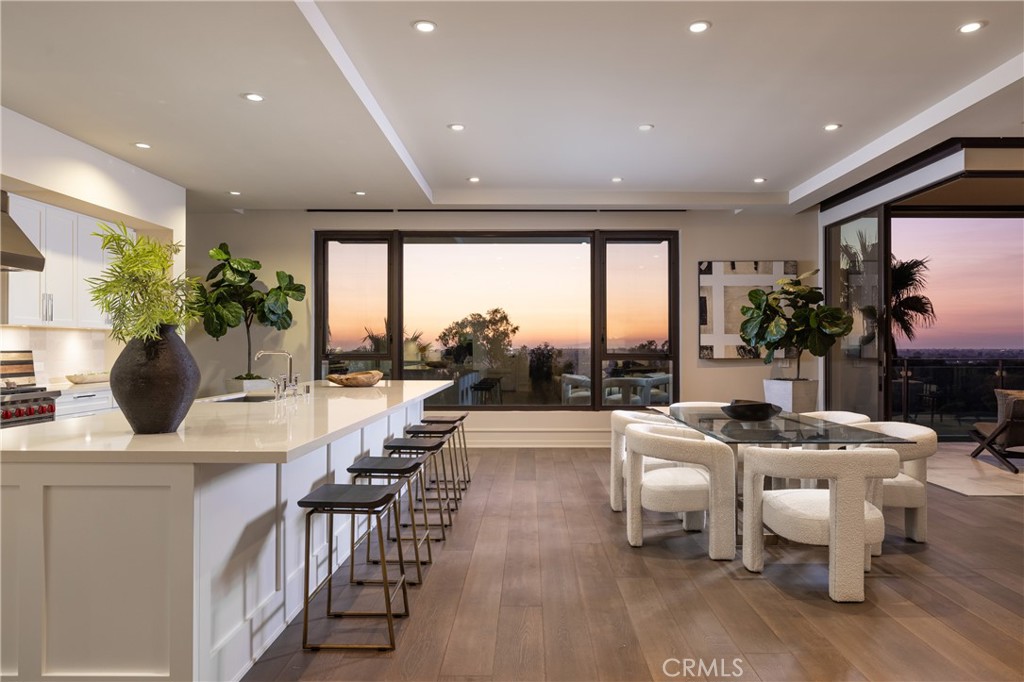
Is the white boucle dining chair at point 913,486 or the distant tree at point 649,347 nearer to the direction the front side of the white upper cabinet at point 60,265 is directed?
the white boucle dining chair

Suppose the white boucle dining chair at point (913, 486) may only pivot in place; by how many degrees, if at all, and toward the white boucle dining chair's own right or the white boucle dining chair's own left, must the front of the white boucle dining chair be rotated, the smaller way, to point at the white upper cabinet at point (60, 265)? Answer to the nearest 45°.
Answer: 0° — it already faces it

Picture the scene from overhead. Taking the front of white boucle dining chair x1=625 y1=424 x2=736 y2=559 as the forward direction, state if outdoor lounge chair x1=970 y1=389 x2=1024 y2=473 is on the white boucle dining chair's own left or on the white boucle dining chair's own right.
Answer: on the white boucle dining chair's own left

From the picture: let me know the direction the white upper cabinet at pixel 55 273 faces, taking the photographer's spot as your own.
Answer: facing the viewer and to the right of the viewer

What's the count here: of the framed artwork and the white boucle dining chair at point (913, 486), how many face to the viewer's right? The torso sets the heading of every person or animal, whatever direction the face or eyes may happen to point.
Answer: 0

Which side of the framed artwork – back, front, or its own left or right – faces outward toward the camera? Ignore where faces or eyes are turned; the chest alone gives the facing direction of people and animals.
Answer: front

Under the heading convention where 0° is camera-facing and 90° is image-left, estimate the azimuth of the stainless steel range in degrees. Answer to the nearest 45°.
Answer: approximately 315°

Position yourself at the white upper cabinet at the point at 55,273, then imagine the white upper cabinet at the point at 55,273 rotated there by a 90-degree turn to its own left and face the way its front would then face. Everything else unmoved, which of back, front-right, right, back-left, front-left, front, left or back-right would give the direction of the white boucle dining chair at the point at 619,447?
right

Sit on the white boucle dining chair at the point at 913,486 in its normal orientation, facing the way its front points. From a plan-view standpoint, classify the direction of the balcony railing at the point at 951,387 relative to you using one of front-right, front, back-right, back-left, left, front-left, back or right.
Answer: right

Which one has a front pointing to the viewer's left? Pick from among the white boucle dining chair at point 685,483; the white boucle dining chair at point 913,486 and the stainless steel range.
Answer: the white boucle dining chair at point 913,486

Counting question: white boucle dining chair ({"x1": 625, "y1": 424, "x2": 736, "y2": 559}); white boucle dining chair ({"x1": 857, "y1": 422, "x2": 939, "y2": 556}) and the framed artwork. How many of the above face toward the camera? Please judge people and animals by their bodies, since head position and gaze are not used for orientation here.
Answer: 1

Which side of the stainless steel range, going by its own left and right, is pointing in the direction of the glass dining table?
front

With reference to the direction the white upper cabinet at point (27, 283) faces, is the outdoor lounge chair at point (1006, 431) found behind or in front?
in front

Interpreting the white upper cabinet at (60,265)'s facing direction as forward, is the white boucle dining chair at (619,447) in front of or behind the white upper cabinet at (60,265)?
in front

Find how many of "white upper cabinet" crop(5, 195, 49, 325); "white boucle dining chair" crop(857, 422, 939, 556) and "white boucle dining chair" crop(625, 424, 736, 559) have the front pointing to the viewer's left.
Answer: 1

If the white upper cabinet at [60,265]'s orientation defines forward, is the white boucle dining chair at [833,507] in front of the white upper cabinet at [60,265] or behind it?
in front
